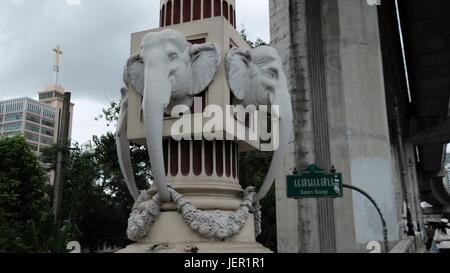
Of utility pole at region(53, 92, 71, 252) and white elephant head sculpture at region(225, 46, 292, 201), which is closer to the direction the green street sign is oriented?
the white elephant head sculpture

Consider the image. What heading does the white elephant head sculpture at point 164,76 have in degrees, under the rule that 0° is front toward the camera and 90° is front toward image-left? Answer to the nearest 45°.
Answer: approximately 45°

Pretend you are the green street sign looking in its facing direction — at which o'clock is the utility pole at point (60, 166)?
The utility pole is roughly at 3 o'clock from the green street sign.

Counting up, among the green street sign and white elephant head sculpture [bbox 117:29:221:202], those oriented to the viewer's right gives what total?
0

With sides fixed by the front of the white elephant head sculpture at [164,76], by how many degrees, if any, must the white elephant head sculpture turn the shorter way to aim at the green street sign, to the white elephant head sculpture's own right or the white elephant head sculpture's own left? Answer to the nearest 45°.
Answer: approximately 180°

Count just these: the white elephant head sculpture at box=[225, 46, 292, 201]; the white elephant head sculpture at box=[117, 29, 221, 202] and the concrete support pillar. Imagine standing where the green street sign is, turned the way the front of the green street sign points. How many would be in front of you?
2

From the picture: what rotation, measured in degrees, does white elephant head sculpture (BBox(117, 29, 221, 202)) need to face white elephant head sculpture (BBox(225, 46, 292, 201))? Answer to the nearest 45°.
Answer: approximately 135° to its left

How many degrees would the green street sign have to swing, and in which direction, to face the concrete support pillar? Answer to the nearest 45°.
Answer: approximately 180°

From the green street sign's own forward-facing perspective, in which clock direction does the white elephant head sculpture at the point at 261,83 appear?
The white elephant head sculpture is roughly at 12 o'clock from the green street sign.

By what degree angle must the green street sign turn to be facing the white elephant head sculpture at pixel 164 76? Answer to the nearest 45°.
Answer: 0° — it already faces it

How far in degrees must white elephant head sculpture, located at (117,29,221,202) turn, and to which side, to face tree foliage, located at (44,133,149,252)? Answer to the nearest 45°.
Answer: approximately 135° to its right
